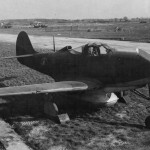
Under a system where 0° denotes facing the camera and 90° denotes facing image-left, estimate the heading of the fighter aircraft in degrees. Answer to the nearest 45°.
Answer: approximately 315°
